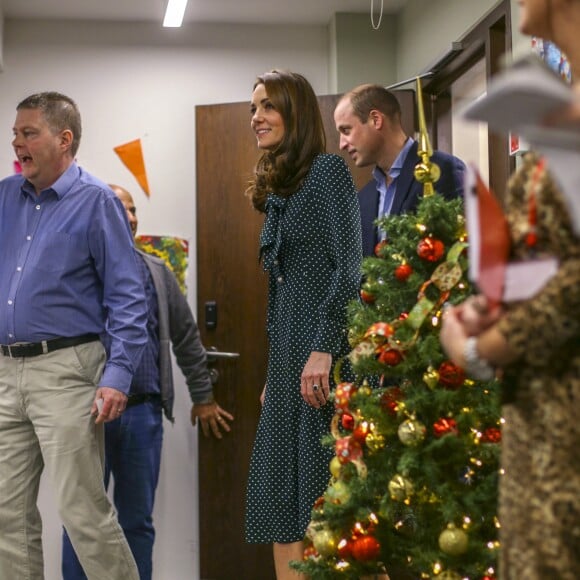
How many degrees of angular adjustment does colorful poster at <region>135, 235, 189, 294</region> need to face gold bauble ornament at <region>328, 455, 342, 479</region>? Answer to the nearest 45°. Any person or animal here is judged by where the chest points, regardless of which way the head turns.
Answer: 0° — it already faces it

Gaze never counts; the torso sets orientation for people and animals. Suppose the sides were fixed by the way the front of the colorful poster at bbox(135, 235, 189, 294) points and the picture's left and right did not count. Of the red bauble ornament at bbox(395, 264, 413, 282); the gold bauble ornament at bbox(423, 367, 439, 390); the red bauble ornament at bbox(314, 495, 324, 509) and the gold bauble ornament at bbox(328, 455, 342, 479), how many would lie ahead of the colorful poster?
4

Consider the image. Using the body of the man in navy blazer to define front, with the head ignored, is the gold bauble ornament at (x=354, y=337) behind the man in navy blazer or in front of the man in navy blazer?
in front

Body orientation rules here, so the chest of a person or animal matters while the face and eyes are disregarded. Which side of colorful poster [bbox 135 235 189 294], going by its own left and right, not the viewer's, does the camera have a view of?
front

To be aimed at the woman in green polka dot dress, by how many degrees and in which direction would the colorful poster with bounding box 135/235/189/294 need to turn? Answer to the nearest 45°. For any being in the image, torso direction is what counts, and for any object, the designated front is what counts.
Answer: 0° — it already faces them
